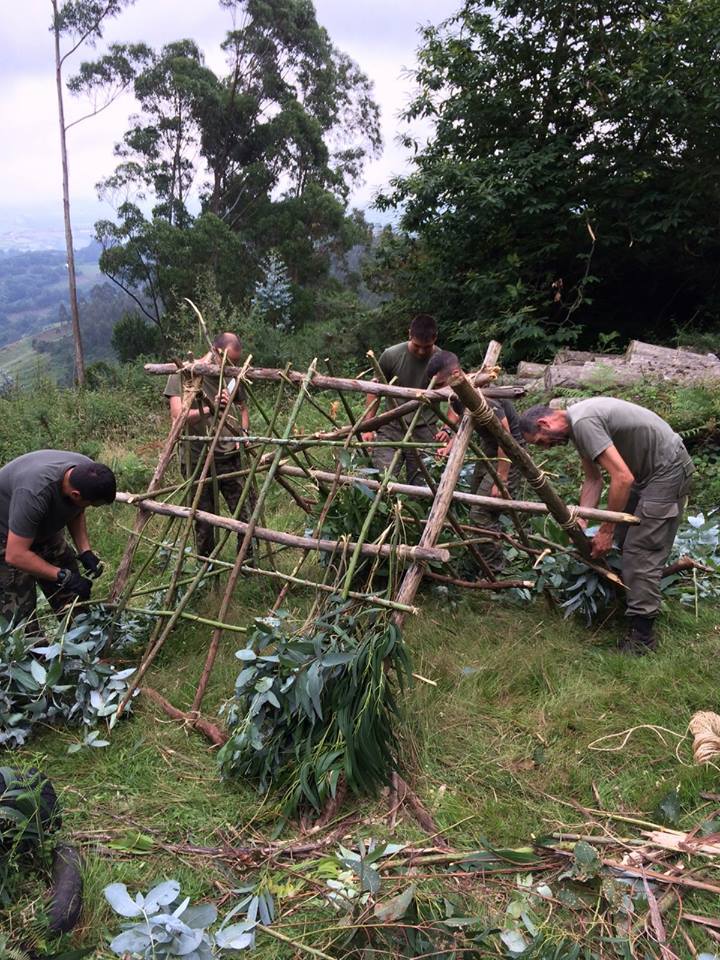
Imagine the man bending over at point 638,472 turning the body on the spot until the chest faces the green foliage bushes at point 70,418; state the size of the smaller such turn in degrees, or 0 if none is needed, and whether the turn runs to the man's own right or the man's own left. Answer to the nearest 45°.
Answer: approximately 45° to the man's own right

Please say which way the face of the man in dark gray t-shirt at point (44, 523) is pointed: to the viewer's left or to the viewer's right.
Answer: to the viewer's right

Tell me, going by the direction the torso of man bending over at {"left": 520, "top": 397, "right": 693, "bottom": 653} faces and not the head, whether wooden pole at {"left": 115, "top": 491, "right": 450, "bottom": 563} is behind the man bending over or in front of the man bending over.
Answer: in front

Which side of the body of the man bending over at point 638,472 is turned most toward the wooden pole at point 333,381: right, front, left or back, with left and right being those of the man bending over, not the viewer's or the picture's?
front

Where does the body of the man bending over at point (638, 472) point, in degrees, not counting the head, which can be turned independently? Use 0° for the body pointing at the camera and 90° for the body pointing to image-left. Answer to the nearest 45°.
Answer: approximately 90°

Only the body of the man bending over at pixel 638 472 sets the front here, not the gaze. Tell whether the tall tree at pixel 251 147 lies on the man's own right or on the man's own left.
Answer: on the man's own right

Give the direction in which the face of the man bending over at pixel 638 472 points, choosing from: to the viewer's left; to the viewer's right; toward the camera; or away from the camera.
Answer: to the viewer's left

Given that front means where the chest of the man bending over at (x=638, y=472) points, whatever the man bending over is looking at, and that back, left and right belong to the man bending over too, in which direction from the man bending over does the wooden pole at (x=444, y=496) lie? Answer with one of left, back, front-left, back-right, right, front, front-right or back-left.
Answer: front-left

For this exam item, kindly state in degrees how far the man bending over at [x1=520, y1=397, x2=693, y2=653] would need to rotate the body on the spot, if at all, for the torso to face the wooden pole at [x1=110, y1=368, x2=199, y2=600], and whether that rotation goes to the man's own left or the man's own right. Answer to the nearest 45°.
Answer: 0° — they already face it

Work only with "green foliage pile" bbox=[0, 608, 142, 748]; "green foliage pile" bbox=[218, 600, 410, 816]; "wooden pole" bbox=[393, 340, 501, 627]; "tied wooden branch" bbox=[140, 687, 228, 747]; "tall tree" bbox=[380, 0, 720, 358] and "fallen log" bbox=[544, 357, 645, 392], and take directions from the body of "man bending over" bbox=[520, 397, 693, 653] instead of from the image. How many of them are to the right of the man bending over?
2

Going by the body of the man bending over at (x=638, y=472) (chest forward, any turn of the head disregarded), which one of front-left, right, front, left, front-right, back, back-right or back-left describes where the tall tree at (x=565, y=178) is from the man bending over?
right

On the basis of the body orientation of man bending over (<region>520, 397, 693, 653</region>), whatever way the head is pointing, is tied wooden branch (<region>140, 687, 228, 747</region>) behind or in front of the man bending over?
in front

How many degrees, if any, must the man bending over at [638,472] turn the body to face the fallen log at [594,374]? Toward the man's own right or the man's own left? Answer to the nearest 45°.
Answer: approximately 90° to the man's own right
